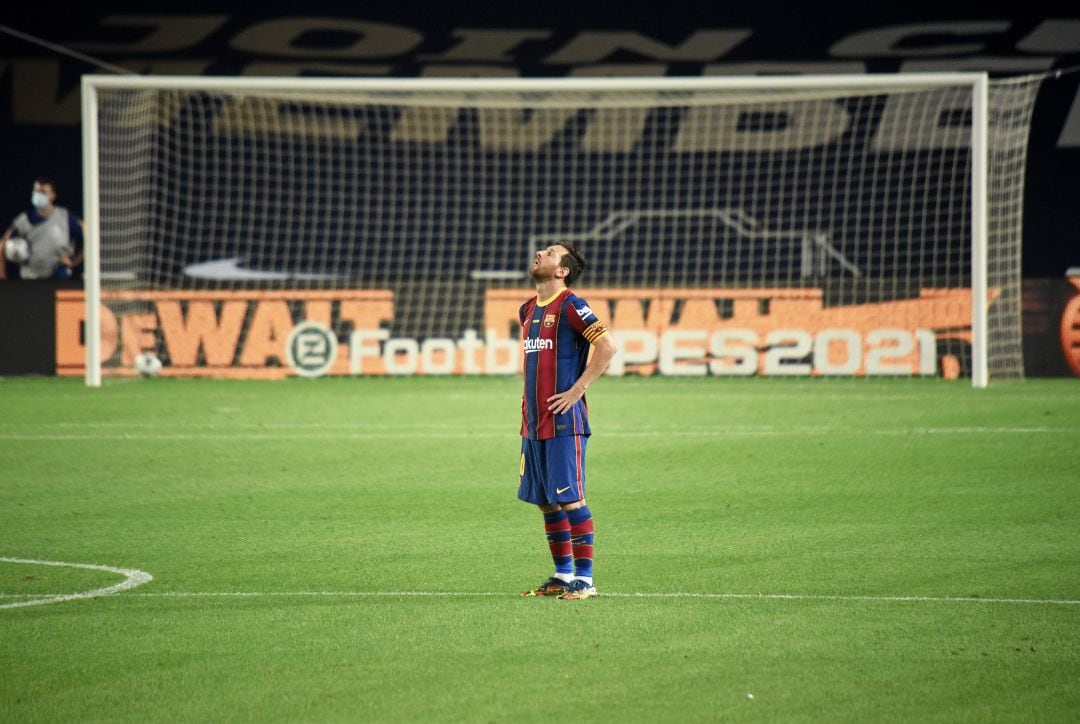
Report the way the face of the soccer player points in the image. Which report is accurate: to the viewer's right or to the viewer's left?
to the viewer's left

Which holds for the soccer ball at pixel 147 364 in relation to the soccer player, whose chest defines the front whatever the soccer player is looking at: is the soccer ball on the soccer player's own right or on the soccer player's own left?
on the soccer player's own right

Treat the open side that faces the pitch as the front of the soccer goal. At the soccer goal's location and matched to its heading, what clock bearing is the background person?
The background person is roughly at 3 o'clock from the soccer goal.

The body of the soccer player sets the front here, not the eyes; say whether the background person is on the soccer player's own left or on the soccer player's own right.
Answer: on the soccer player's own right

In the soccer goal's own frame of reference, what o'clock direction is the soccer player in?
The soccer player is roughly at 12 o'clock from the soccer goal.

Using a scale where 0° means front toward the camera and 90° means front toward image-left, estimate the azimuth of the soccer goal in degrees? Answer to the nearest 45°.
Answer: approximately 0°

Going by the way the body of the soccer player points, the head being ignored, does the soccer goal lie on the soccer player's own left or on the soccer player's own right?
on the soccer player's own right
